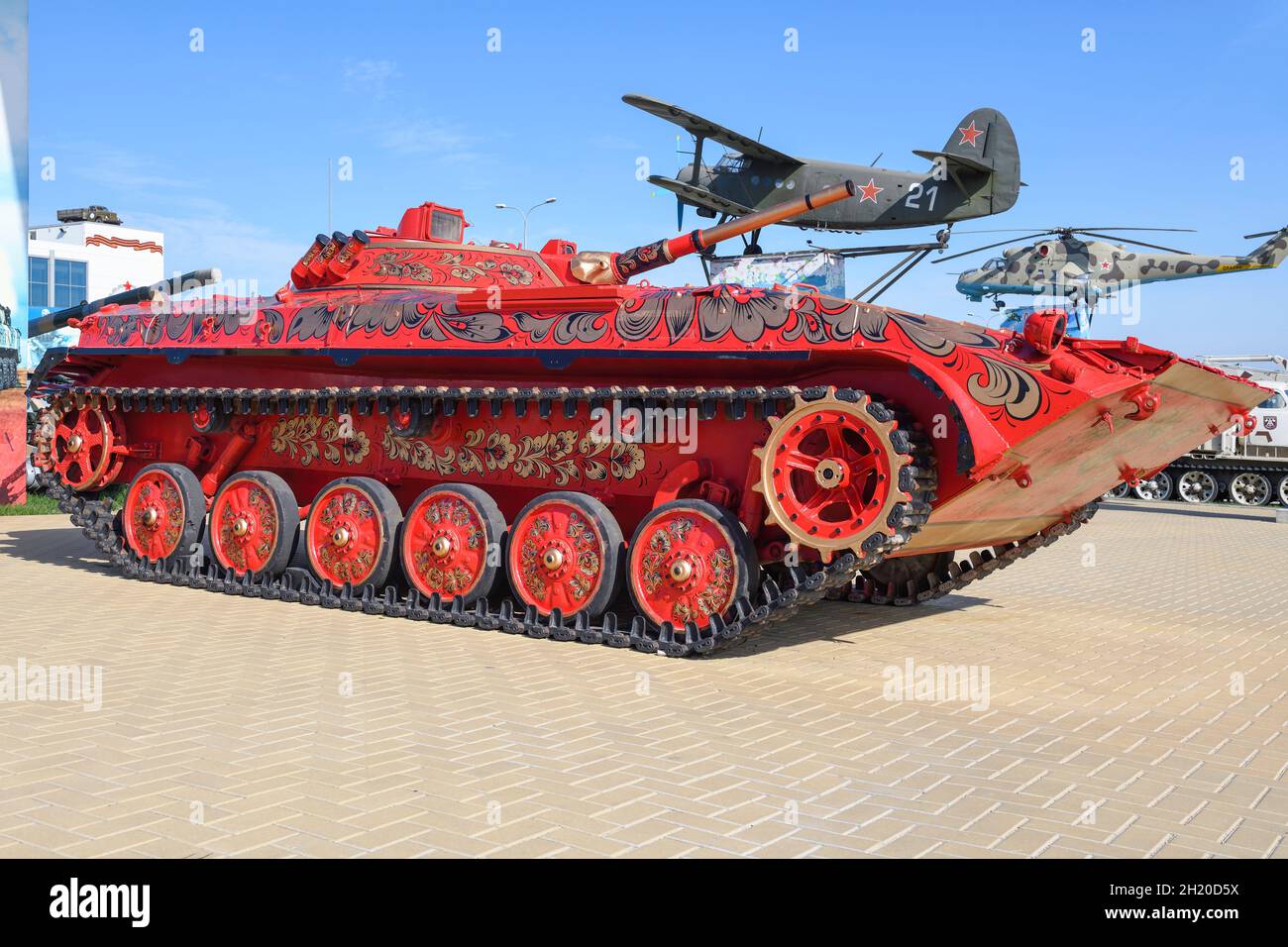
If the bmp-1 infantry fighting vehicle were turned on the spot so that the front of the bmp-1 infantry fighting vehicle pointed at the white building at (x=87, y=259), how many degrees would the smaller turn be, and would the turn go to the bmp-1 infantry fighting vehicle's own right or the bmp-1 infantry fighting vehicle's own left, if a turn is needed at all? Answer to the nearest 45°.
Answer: approximately 180°

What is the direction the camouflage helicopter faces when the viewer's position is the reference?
facing to the left of the viewer

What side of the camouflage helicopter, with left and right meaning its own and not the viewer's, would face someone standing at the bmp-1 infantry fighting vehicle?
left

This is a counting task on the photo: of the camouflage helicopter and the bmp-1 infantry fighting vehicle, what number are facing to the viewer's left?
1

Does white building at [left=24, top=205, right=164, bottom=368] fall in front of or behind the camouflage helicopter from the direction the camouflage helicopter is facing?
in front

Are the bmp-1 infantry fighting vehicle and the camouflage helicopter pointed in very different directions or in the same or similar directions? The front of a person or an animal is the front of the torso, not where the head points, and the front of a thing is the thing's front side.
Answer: very different directions

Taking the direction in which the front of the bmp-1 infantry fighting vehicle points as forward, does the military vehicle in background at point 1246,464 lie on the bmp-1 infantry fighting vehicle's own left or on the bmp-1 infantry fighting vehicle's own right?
on the bmp-1 infantry fighting vehicle's own left

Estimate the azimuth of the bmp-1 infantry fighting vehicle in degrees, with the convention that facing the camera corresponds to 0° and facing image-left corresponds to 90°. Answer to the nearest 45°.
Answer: approximately 315°
